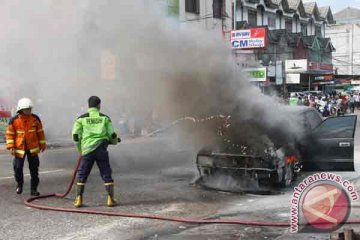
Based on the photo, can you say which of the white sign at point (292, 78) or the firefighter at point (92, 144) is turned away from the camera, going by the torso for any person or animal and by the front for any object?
the firefighter

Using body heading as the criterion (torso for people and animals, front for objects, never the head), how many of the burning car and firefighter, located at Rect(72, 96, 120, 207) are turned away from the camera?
1

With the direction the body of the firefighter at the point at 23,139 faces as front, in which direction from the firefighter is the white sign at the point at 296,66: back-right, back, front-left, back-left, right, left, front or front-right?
back-left

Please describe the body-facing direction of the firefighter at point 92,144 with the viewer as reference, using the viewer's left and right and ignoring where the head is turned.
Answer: facing away from the viewer

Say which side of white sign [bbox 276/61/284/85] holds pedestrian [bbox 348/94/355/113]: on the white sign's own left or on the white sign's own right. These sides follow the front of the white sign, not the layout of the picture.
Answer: on the white sign's own left

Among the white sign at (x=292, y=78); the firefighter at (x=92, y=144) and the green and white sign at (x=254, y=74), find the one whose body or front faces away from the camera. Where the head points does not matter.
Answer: the firefighter
